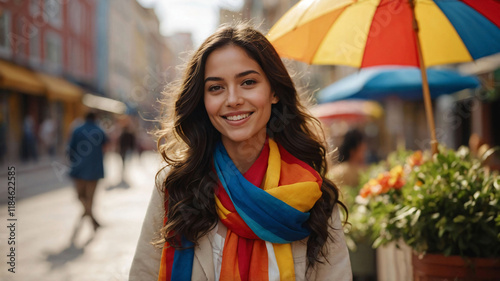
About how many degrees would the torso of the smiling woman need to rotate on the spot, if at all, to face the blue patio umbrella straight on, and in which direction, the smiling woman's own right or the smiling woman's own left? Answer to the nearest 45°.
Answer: approximately 135° to the smiling woman's own left

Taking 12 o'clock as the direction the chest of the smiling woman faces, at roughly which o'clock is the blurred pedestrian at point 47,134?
The blurred pedestrian is roughly at 5 o'clock from the smiling woman.

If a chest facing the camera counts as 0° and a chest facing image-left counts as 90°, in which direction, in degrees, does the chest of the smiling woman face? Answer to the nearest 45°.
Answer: approximately 0°

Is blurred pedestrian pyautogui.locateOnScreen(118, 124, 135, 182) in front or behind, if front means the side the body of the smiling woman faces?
behind

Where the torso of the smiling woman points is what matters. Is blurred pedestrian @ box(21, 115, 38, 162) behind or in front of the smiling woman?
behind

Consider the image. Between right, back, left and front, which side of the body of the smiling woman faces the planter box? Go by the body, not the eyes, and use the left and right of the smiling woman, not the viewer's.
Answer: left

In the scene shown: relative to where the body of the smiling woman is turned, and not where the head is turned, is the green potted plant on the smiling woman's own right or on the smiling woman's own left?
on the smiling woman's own left
